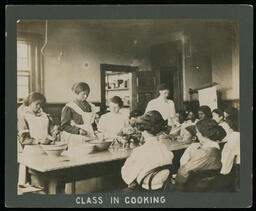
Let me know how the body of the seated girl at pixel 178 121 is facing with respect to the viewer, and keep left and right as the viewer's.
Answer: facing the viewer and to the left of the viewer

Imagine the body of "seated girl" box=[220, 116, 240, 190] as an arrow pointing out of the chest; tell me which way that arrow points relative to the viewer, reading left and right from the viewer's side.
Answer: facing to the left of the viewer
